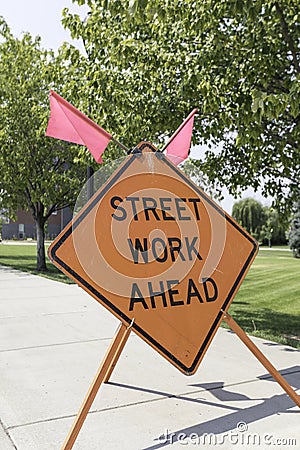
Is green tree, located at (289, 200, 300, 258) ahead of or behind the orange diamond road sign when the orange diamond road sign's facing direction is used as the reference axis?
behind

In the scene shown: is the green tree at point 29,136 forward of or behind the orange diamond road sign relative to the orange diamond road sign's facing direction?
behind

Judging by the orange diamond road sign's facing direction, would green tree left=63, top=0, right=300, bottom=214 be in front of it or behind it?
behind

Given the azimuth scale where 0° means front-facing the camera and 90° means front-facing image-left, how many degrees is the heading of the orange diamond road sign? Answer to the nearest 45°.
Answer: approximately 0°

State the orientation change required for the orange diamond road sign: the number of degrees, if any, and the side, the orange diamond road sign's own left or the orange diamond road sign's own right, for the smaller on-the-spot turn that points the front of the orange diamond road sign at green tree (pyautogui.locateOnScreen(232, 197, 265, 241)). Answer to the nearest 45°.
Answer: approximately 180°
